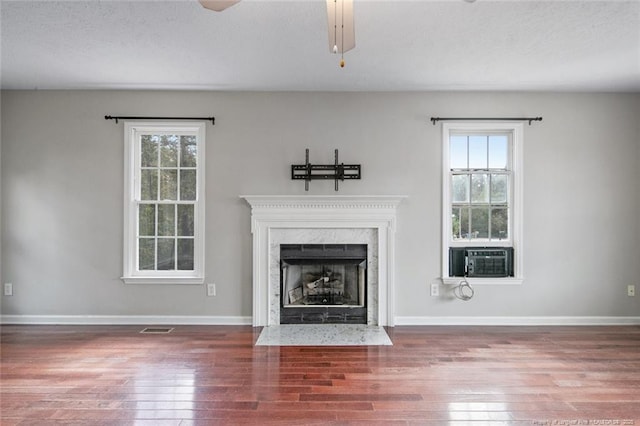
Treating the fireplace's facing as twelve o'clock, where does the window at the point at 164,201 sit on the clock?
The window is roughly at 3 o'clock from the fireplace.

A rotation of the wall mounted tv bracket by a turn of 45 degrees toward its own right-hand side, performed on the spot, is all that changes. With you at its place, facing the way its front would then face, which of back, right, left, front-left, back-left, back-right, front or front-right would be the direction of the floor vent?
front-right

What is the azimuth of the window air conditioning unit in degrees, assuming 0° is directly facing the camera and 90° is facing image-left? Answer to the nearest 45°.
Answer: approximately 0°

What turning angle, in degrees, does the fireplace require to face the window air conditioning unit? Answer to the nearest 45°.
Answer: approximately 90° to its left

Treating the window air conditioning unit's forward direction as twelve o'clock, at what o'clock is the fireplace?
The fireplace is roughly at 2 o'clock from the window air conditioning unit.

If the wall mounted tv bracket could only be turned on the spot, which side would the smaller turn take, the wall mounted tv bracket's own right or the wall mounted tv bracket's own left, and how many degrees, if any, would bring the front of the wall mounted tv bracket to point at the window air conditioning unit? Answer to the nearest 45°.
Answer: approximately 90° to the wall mounted tv bracket's own left

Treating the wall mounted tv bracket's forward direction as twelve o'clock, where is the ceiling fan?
The ceiling fan is roughly at 12 o'clock from the wall mounted tv bracket.

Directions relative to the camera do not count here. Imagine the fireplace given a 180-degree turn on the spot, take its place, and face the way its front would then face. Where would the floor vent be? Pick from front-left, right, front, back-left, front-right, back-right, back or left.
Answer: left

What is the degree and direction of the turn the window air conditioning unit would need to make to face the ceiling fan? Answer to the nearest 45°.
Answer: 0° — it already faces it

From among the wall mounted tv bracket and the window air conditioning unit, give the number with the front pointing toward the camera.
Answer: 2

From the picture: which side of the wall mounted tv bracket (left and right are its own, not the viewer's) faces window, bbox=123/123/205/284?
right

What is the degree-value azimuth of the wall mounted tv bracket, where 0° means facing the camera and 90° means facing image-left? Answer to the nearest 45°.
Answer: approximately 0°
